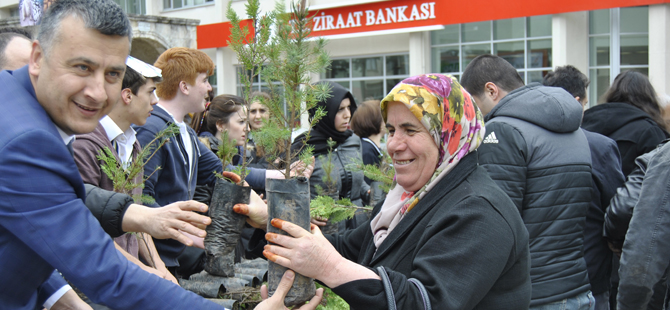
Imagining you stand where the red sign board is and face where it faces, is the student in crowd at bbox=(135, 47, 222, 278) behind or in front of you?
in front

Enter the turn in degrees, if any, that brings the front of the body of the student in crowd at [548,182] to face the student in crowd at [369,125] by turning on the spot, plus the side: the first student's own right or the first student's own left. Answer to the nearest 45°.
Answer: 0° — they already face them

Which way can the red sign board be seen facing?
toward the camera

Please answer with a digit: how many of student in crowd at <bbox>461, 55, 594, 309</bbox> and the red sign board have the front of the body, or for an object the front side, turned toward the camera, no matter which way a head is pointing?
1

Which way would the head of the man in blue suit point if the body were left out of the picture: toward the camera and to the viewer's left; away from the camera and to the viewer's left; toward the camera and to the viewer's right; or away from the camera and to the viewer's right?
toward the camera and to the viewer's right

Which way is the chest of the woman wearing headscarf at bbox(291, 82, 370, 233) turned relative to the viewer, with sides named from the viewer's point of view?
facing the viewer and to the right of the viewer

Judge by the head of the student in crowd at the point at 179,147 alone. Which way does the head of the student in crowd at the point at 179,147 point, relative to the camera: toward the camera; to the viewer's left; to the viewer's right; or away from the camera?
to the viewer's right

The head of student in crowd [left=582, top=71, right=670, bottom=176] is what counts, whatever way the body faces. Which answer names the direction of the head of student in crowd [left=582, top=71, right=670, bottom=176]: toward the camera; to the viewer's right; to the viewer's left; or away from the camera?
away from the camera

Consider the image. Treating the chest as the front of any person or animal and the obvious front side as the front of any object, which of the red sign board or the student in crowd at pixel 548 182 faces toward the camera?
the red sign board

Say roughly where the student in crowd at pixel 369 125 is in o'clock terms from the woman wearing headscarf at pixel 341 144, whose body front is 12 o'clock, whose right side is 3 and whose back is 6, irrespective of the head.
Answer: The student in crowd is roughly at 8 o'clock from the woman wearing headscarf.

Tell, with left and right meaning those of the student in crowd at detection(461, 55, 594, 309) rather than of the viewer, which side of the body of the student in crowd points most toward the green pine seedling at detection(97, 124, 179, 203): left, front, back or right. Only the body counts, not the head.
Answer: left

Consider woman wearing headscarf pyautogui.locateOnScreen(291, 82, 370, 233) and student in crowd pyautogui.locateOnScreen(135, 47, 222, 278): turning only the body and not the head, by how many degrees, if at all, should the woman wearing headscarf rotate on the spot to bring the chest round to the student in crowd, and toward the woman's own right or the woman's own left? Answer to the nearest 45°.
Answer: approximately 90° to the woman's own right

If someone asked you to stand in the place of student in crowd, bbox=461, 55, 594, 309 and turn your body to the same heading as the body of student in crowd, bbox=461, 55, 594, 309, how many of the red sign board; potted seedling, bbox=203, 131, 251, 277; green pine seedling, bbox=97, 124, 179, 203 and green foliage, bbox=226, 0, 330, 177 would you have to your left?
3

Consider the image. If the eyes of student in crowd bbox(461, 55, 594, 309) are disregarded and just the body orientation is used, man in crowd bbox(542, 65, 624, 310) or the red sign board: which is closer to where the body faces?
the red sign board

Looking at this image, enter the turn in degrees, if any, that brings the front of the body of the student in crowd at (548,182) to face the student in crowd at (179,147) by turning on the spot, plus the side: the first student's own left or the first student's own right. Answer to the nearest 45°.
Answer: approximately 45° to the first student's own left

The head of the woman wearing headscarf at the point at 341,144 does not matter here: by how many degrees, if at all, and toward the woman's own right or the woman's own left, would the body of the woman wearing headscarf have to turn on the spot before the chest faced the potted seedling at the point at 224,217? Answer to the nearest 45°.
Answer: approximately 45° to the woman's own right

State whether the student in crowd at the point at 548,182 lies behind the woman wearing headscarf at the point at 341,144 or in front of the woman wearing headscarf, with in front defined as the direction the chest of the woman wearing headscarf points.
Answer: in front

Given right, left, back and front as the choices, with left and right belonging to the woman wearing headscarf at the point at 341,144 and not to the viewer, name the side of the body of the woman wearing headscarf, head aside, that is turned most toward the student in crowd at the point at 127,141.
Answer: right
